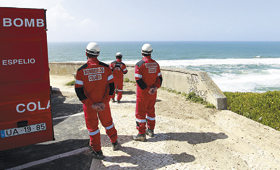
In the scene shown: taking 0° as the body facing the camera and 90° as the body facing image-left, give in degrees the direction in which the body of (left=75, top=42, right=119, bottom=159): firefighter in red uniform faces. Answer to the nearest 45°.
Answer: approximately 180°

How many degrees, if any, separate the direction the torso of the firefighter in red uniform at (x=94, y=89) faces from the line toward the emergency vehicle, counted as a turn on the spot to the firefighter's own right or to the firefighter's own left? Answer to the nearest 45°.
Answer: approximately 90° to the firefighter's own left

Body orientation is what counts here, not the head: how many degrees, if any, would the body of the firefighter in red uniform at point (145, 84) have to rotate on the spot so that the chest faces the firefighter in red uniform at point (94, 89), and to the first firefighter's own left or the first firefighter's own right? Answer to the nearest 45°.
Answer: approximately 90° to the first firefighter's own left

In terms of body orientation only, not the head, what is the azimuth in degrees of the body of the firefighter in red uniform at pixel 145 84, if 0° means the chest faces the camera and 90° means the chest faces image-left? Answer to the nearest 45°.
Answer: approximately 135°
